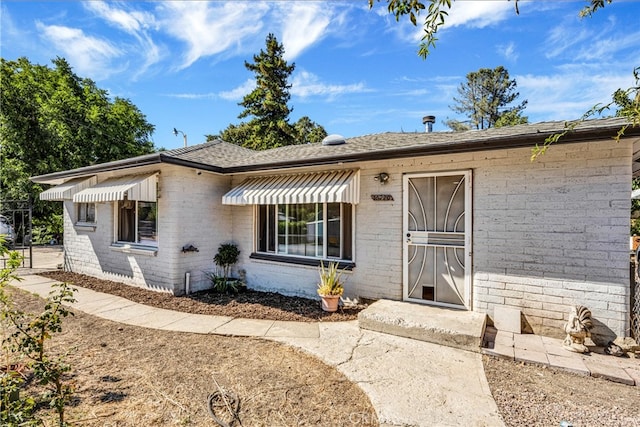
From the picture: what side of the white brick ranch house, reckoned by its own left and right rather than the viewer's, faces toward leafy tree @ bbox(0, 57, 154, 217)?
right

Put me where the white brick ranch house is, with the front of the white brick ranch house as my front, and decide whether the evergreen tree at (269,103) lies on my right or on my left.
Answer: on my right

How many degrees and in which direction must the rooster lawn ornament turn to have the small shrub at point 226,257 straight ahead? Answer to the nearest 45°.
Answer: approximately 45° to its right

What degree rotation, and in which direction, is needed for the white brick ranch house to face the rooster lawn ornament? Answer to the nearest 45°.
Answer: approximately 90° to its left

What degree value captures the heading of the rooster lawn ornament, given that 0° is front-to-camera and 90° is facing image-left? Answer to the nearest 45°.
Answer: approximately 45°

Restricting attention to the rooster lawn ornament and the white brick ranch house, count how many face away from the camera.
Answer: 0

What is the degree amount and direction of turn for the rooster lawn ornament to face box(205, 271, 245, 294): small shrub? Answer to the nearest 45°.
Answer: approximately 45° to its right

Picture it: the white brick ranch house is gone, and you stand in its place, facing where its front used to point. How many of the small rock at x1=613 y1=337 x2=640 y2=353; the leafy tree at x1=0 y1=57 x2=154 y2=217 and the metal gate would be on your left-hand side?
1

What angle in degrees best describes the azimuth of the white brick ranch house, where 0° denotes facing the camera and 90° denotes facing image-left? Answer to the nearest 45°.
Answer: approximately 45°
